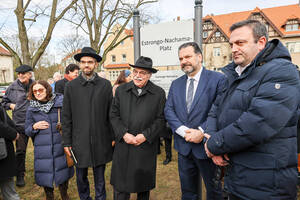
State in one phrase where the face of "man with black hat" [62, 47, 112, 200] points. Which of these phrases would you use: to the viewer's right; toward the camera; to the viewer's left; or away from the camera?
toward the camera

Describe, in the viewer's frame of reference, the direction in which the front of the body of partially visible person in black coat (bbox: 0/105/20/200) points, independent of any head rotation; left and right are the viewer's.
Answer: facing to the right of the viewer

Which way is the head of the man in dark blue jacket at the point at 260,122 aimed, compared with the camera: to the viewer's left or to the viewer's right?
to the viewer's left

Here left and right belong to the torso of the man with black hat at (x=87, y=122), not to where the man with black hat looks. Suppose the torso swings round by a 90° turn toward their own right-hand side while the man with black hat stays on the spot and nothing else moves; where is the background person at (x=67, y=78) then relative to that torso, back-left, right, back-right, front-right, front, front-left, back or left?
right

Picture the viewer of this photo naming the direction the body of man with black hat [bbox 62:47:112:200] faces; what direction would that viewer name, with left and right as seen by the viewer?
facing the viewer

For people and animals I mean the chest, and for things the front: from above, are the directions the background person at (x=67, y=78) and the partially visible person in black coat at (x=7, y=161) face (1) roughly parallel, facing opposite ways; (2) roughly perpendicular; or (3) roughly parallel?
roughly parallel

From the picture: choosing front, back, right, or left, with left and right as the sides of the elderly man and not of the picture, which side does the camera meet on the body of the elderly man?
front

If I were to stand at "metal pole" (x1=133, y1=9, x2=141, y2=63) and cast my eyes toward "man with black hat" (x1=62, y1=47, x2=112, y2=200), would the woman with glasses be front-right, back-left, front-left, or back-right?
front-right

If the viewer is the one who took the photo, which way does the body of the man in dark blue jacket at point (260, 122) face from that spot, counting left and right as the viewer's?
facing the viewer and to the left of the viewer

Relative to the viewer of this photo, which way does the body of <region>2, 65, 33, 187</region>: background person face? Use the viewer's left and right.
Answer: facing the viewer and to the right of the viewer

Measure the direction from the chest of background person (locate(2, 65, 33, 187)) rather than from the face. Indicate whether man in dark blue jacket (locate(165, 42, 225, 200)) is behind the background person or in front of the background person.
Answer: in front
